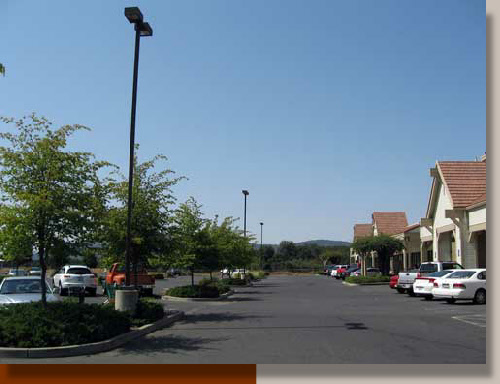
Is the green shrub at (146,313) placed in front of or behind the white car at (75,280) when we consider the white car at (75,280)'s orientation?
behind

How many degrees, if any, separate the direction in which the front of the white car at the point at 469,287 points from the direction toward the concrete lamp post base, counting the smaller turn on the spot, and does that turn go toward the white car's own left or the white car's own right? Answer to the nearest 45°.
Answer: approximately 180°

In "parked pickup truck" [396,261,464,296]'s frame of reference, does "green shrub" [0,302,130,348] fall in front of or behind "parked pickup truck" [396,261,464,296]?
behind

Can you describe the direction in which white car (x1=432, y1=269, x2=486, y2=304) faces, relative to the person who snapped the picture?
facing away from the viewer and to the right of the viewer

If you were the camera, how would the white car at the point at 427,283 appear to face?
facing away from the viewer and to the right of the viewer

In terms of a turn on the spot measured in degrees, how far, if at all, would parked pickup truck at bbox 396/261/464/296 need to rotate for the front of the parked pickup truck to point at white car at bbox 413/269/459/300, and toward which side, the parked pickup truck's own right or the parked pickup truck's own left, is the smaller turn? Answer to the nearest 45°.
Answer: approximately 135° to the parked pickup truck's own right

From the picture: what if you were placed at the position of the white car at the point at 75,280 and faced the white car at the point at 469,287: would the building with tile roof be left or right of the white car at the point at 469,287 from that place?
left
